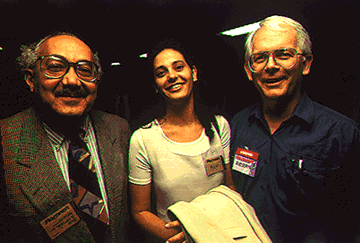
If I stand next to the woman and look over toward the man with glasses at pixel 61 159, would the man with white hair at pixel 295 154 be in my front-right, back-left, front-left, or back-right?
back-left

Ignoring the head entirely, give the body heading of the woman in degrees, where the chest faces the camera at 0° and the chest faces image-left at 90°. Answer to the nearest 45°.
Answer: approximately 0°
